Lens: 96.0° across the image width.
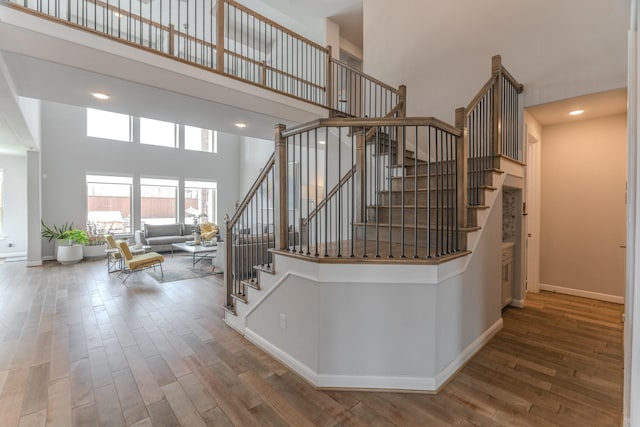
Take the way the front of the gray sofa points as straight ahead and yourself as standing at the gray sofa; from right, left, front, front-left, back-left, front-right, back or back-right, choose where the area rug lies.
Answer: front

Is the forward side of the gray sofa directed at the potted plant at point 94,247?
no

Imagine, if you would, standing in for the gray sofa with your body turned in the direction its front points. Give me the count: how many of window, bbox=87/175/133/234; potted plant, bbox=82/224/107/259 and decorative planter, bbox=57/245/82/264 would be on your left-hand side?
0

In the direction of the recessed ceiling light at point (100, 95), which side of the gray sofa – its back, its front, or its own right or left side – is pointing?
front

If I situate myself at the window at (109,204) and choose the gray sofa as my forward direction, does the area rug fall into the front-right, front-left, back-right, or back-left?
front-right

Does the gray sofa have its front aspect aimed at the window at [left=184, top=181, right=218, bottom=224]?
no

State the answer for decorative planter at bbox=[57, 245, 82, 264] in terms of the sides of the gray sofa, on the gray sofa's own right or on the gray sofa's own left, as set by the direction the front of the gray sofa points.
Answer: on the gray sofa's own right

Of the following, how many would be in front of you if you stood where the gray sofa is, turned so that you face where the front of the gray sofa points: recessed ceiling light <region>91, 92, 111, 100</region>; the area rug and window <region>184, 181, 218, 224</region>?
2

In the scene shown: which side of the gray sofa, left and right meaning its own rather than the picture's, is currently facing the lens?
front

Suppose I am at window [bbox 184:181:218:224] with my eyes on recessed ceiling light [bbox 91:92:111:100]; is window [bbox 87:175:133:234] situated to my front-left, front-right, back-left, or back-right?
front-right
